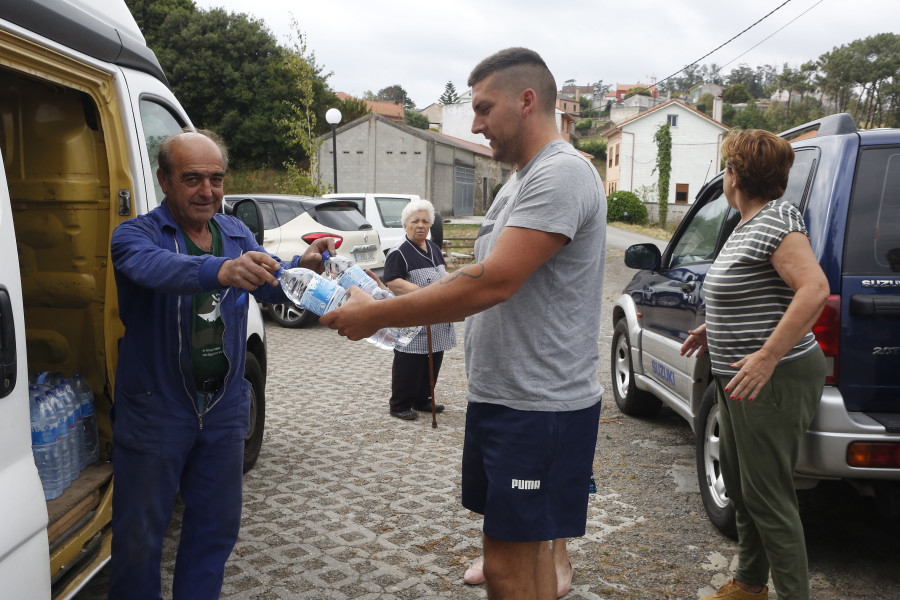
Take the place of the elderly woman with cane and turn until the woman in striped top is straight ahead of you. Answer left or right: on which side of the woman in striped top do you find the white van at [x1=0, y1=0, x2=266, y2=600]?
right

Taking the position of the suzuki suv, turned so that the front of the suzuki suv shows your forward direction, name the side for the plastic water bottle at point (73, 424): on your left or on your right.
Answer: on your left

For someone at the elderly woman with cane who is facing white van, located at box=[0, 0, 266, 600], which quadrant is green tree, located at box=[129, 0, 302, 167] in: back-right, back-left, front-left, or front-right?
back-right

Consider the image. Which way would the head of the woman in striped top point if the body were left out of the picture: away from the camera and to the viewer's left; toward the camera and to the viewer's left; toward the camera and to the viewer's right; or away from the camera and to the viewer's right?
away from the camera and to the viewer's left

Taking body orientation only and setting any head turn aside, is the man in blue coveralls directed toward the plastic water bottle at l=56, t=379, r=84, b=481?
no

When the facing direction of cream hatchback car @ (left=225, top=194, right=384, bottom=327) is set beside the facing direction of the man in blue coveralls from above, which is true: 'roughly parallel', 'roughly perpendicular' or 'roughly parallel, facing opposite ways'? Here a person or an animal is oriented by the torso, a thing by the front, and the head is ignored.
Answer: roughly parallel, facing opposite ways

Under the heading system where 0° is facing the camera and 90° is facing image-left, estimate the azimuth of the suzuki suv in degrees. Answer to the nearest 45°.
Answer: approximately 135°

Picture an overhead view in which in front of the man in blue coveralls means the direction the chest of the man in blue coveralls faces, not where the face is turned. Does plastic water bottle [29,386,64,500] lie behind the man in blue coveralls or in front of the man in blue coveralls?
behind

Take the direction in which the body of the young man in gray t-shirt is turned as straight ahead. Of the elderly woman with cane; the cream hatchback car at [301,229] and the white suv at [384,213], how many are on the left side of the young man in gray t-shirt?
0

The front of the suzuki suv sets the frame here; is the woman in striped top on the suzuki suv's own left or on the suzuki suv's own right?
on the suzuki suv's own left

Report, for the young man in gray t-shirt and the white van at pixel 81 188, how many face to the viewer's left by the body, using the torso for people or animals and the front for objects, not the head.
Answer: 1

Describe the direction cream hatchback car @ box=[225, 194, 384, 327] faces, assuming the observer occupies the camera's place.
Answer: facing away from the viewer and to the left of the viewer

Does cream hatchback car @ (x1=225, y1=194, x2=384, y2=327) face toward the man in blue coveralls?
no

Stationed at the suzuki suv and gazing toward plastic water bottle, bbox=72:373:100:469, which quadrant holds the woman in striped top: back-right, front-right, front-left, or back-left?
front-left

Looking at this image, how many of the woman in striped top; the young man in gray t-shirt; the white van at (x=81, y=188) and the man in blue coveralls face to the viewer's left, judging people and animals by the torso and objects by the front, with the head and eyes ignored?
2

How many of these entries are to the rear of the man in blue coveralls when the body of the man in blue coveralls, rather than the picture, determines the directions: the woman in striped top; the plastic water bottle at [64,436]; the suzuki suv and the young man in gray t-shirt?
1

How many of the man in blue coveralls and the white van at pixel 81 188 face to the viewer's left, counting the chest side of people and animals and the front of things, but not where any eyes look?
0

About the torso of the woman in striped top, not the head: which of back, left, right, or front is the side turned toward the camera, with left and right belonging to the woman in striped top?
left
